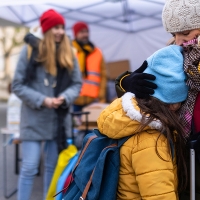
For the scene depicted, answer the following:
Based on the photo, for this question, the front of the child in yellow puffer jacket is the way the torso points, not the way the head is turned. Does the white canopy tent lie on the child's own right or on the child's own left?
on the child's own left

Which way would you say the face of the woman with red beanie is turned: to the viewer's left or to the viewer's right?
to the viewer's right

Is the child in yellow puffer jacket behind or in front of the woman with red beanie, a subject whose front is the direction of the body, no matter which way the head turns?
in front

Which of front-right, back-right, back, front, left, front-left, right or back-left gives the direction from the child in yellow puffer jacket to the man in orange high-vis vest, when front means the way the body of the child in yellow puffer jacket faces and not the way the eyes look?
left

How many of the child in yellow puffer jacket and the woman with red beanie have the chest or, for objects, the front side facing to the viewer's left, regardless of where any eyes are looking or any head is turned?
0

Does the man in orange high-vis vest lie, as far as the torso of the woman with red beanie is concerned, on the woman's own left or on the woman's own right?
on the woman's own left

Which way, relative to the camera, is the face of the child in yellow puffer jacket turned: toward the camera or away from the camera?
away from the camera

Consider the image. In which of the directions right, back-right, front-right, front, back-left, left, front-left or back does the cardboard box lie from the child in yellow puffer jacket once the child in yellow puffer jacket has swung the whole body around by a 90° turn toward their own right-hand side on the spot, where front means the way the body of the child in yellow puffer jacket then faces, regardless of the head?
back

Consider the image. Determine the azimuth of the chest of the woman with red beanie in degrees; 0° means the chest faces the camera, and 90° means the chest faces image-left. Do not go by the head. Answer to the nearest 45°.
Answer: approximately 315°
